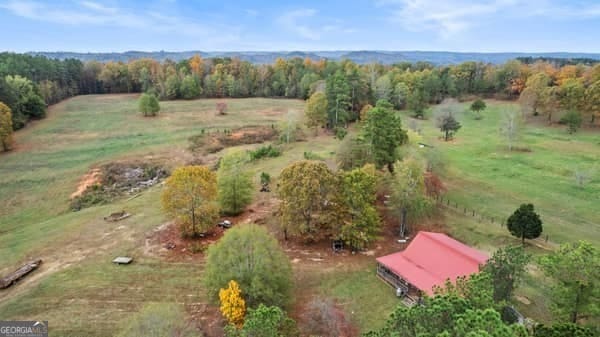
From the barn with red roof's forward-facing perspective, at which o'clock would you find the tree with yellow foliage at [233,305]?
The tree with yellow foliage is roughly at 12 o'clock from the barn with red roof.

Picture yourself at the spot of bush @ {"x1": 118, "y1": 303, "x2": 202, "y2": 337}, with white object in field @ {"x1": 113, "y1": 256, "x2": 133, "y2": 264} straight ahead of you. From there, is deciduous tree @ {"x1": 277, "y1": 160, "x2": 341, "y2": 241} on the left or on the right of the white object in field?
right

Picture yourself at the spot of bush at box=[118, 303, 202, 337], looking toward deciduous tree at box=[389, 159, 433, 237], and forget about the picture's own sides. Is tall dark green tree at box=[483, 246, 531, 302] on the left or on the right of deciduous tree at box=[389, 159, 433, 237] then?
right

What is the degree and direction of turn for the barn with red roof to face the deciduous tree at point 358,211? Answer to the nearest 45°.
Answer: approximately 90° to its right

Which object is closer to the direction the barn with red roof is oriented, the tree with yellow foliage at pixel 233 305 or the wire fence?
the tree with yellow foliage

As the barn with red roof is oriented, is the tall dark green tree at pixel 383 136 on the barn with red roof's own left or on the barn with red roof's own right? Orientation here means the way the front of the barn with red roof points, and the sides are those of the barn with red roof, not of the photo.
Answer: on the barn with red roof's own right

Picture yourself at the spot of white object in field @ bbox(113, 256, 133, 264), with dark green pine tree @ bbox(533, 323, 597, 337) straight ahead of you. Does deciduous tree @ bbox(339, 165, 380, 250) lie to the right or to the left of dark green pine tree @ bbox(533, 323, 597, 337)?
left

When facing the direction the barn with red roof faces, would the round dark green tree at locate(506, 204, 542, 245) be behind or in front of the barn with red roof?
behind

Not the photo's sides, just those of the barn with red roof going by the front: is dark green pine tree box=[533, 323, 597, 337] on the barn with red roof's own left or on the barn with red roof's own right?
on the barn with red roof's own left

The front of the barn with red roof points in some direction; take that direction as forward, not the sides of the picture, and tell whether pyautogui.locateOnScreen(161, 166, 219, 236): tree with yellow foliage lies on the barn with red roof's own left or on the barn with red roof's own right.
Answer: on the barn with red roof's own right

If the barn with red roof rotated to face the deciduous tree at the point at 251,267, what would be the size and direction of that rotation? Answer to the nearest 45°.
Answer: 0° — it already faces it

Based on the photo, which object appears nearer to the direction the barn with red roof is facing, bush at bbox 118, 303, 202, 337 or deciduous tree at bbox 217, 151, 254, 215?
the bush

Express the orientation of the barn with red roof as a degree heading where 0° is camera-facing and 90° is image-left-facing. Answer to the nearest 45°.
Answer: approximately 45°
